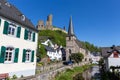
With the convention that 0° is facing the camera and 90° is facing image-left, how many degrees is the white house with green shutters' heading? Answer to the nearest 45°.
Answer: approximately 315°
